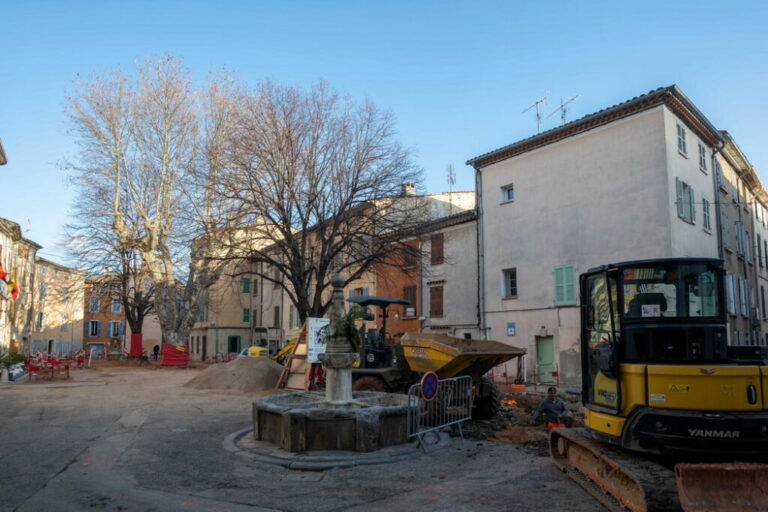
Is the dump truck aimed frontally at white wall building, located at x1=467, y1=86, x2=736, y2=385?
no

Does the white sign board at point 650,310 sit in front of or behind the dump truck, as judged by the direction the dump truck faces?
in front

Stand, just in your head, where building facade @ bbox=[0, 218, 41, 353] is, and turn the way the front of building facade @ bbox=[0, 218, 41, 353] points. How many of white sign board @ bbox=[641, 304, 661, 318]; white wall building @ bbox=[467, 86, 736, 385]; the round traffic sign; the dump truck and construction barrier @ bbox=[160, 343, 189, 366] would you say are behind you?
0

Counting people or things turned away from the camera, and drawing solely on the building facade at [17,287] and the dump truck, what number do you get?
0

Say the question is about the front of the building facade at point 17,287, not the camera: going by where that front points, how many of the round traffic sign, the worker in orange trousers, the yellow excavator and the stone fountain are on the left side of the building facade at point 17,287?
0

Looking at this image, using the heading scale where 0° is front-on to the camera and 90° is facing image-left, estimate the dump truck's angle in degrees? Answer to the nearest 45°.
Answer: approximately 315°

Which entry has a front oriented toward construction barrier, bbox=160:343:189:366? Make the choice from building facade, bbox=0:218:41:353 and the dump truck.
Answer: the building facade

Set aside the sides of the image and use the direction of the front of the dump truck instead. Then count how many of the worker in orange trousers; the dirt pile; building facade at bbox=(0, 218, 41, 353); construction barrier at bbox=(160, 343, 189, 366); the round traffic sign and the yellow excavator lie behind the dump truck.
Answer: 3

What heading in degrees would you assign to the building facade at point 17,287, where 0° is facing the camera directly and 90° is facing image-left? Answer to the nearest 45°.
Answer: approximately 315°

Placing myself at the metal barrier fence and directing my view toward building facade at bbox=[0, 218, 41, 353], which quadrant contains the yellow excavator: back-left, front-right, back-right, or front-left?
back-left

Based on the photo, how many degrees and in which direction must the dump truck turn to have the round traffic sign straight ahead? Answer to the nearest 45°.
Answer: approximately 45° to its right

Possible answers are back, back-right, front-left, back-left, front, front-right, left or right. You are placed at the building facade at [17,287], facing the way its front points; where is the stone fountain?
front-right

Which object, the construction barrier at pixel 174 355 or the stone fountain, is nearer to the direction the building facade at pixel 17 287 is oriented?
the construction barrier

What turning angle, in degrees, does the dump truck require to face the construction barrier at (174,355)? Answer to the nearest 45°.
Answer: approximately 180°

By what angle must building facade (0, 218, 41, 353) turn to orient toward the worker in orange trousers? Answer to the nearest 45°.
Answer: approximately 45° to its right

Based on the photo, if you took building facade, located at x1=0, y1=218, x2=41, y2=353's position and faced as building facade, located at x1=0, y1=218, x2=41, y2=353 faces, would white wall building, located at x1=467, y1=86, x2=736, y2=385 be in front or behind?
in front
